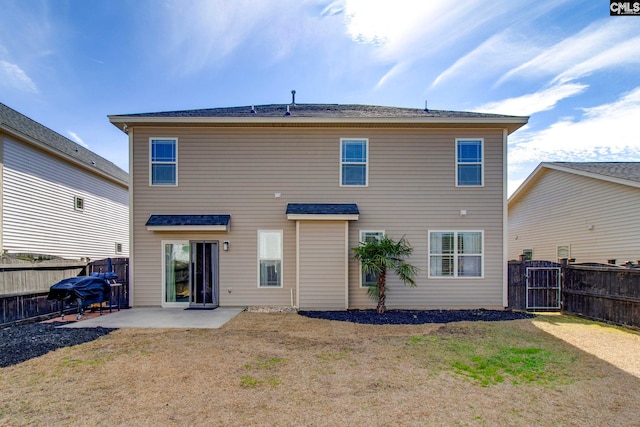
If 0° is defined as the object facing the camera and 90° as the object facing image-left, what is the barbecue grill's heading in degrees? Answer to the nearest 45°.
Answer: approximately 315°
